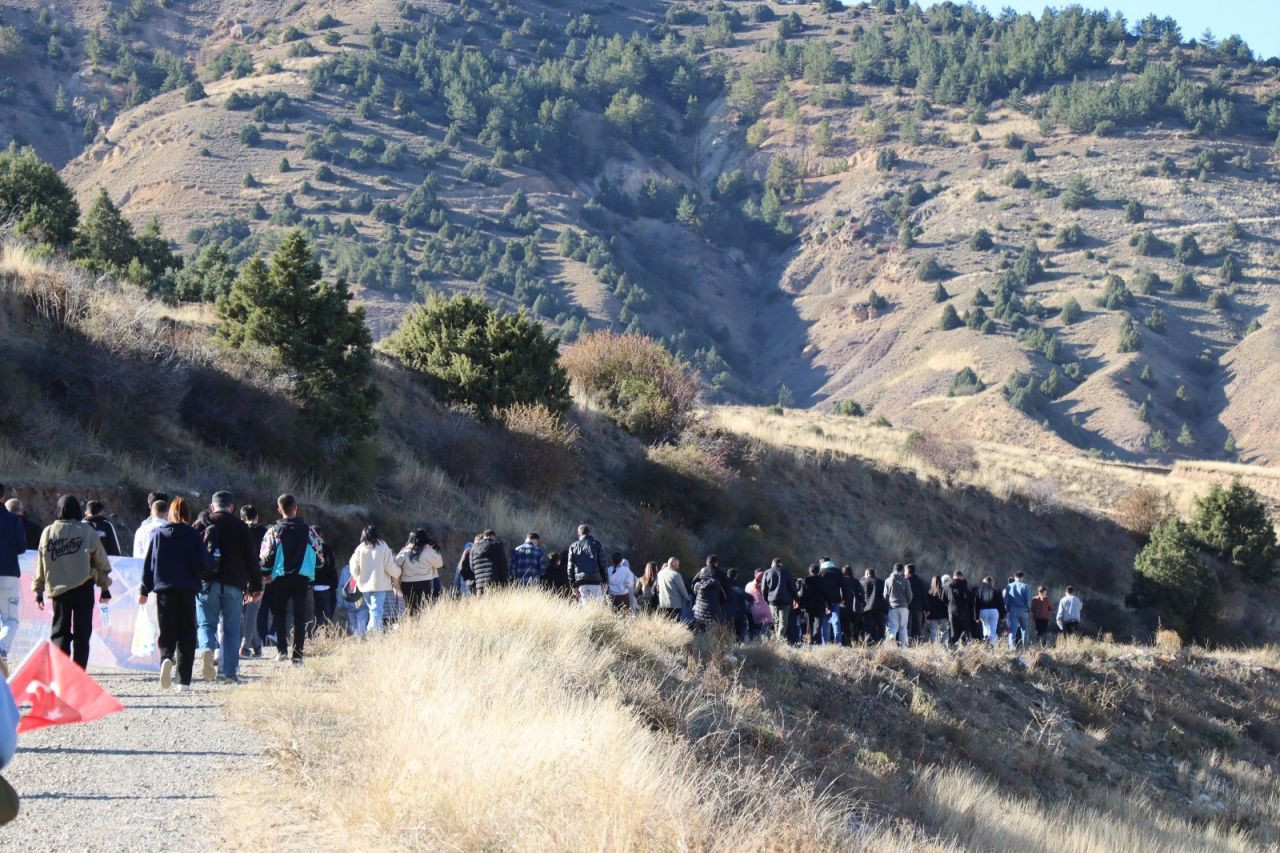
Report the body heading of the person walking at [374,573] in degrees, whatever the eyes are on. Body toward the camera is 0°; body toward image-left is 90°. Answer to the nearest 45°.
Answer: approximately 180°

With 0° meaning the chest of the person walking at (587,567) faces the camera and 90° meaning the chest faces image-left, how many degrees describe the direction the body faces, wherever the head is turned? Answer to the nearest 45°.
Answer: approximately 180°

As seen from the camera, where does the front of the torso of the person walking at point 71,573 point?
away from the camera

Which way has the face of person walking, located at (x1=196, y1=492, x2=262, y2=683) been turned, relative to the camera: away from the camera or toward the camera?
away from the camera

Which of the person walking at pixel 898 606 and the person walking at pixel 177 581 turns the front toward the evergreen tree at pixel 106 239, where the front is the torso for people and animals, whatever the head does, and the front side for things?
the person walking at pixel 177 581

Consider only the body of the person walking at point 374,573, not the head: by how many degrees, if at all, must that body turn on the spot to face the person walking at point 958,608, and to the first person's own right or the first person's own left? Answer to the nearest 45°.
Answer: approximately 45° to the first person's own right

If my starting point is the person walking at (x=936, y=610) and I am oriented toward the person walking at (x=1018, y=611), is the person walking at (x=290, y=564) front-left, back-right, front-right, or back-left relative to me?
back-right

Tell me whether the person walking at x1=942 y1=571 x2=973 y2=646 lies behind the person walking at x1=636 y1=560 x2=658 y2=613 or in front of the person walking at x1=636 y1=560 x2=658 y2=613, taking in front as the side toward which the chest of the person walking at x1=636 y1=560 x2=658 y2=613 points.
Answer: in front

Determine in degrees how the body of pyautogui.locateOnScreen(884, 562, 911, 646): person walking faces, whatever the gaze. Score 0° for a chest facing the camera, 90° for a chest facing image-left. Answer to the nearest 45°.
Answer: approximately 225°

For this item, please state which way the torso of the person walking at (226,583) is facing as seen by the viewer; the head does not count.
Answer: away from the camera

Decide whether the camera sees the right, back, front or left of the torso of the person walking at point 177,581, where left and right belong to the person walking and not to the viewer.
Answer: back

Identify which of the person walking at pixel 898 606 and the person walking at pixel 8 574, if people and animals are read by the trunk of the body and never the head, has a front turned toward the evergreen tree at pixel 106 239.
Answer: the person walking at pixel 8 574

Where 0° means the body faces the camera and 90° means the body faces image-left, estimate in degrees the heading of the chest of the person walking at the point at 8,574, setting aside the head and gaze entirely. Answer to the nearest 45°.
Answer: approximately 180°

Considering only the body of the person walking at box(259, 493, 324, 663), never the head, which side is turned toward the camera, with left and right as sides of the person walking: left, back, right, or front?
back
